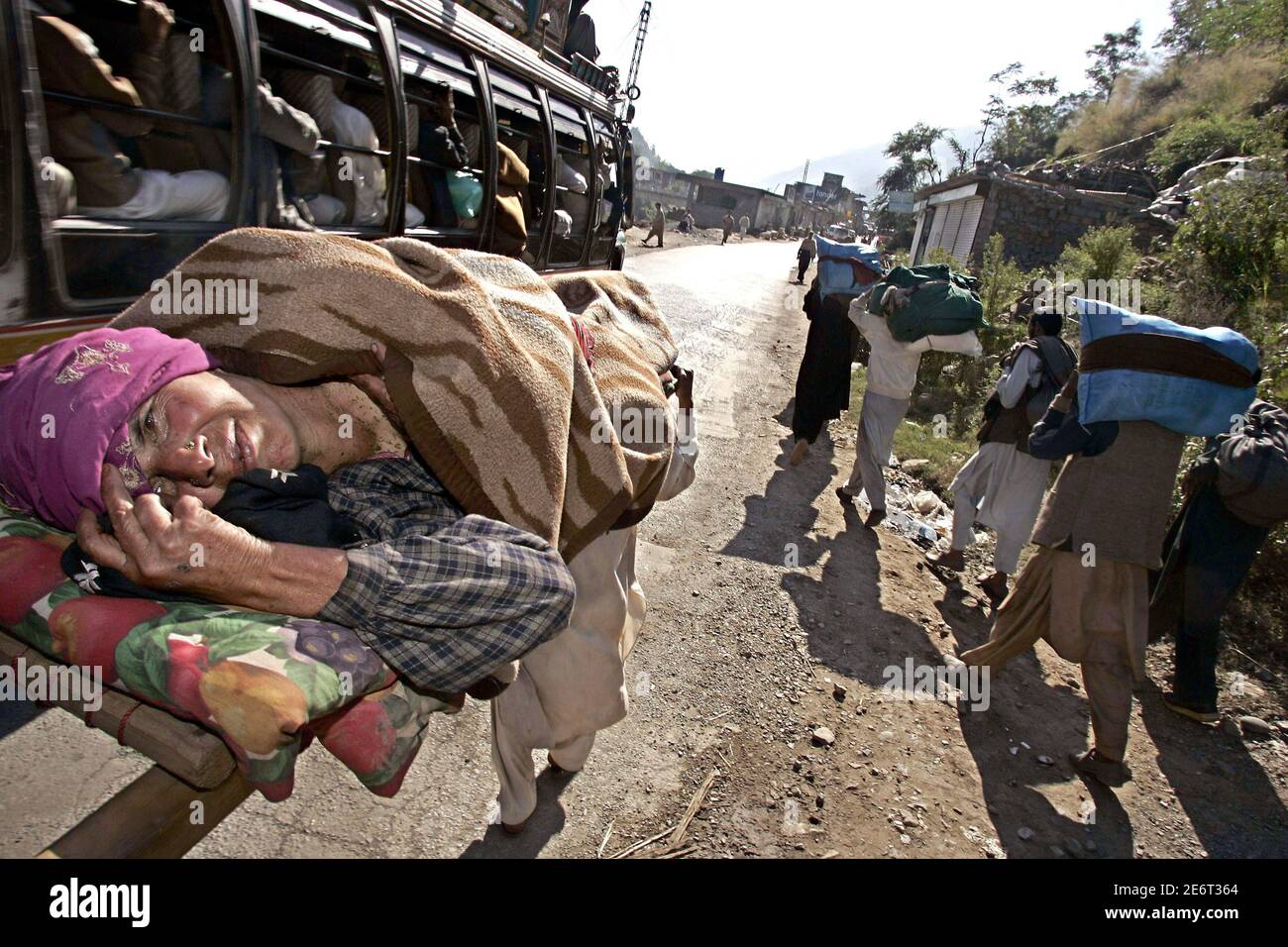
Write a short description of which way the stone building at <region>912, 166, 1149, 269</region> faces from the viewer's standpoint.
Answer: facing the viewer and to the left of the viewer

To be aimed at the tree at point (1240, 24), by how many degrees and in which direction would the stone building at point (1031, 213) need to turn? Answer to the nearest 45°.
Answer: approximately 135° to its right

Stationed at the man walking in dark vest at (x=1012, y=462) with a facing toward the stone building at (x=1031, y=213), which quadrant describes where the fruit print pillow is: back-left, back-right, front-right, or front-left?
back-left

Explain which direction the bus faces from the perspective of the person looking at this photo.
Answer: facing away from the viewer and to the right of the viewer

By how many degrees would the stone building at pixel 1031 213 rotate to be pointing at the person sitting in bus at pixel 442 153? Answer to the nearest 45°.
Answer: approximately 45° to its left

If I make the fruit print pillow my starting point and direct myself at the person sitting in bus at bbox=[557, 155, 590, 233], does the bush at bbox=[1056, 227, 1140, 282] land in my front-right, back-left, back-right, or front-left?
front-right

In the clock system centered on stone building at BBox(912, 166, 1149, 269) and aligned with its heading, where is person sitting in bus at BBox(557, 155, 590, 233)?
The person sitting in bus is roughly at 11 o'clock from the stone building.

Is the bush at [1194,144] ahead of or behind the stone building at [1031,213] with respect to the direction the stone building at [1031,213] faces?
behind
